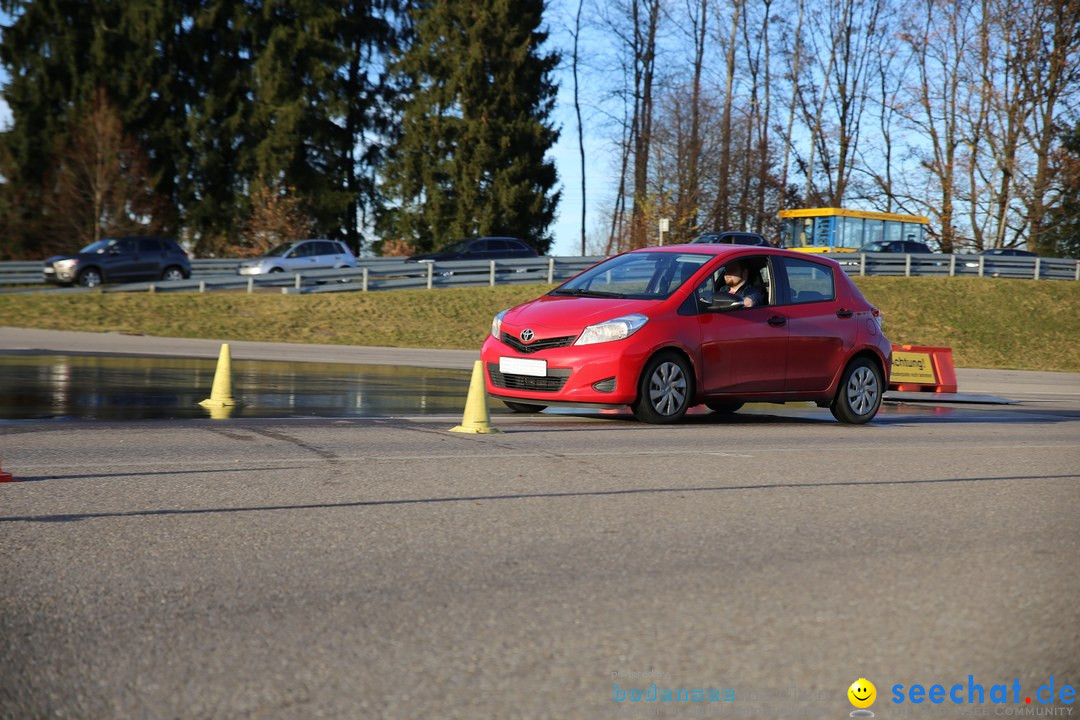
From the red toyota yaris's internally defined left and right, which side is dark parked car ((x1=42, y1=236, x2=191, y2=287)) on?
on its right

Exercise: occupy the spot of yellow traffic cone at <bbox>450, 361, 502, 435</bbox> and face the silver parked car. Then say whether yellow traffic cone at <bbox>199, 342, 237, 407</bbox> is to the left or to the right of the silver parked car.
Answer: left

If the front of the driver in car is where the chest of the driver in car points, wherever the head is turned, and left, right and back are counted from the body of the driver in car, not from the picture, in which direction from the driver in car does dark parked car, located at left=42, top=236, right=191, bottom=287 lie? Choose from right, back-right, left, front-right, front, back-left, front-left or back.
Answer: right

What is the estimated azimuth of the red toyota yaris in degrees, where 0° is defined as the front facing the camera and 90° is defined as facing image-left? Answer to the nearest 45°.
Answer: approximately 45°

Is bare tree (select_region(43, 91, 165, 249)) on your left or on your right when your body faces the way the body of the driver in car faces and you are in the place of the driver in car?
on your right

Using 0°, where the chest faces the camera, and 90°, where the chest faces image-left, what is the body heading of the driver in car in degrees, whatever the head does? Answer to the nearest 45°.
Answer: approximately 45°

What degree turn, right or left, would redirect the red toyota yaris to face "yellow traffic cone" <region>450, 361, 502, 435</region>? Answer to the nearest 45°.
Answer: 0° — it already faces it

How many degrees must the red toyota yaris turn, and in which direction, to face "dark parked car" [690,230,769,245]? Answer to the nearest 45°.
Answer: approximately 135° to its right

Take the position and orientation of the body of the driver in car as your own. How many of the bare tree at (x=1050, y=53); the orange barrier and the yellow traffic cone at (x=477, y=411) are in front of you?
1

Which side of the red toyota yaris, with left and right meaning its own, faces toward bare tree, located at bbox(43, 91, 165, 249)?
right

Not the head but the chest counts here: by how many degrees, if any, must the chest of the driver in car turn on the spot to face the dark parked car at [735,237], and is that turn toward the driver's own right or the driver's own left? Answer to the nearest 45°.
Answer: approximately 135° to the driver's own right
